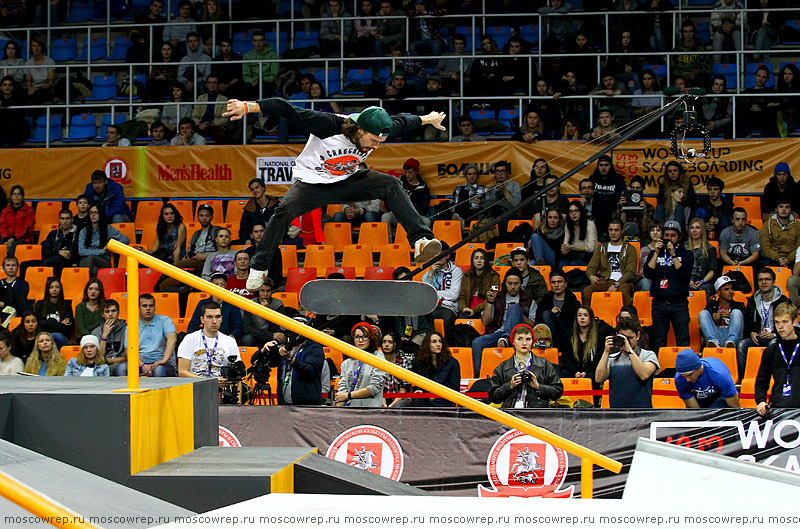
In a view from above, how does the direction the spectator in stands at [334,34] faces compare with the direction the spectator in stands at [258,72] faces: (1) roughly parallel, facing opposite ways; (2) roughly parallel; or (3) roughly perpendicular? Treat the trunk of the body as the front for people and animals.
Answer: roughly parallel

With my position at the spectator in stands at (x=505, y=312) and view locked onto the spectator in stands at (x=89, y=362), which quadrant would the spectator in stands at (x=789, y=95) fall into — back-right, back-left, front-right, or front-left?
back-right

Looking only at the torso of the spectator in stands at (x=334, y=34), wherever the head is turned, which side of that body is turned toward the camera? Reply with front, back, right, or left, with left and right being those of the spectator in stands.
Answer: front

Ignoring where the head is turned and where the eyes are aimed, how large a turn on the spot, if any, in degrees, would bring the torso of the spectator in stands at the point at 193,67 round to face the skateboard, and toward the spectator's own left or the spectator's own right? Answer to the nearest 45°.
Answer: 0° — they already face it

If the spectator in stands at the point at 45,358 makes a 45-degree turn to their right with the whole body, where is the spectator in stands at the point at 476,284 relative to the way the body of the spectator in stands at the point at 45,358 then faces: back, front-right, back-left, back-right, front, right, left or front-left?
back-left

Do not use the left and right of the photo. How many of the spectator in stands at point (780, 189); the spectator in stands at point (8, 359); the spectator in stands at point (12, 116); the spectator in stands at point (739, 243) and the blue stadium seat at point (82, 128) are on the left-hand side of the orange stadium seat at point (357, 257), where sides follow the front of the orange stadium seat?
2

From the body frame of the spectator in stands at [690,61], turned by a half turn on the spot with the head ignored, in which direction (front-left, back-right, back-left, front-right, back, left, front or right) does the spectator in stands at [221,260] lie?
back-left

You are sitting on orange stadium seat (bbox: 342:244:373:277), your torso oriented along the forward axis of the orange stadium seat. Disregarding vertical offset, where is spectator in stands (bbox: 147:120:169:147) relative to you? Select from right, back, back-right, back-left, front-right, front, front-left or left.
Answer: back-right

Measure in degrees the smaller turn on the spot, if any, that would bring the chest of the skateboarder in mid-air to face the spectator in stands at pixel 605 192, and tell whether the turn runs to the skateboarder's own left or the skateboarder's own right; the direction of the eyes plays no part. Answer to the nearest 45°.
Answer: approximately 90° to the skateboarder's own left

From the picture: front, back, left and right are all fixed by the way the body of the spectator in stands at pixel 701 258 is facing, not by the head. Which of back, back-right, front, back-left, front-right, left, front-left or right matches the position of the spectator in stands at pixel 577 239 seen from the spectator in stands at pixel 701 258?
front-right

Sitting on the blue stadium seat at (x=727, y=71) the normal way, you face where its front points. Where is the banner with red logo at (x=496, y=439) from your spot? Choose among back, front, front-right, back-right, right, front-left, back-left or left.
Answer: front

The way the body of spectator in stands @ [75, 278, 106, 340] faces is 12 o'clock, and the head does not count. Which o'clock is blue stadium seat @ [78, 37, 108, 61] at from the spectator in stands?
The blue stadium seat is roughly at 6 o'clock from the spectator in stands.

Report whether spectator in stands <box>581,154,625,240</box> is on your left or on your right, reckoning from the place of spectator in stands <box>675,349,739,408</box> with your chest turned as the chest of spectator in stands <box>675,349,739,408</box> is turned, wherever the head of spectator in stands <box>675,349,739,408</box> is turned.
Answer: on your right

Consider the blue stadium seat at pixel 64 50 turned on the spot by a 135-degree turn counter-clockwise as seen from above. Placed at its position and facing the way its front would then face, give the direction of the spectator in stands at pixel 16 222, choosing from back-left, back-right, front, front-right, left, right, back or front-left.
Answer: back-right

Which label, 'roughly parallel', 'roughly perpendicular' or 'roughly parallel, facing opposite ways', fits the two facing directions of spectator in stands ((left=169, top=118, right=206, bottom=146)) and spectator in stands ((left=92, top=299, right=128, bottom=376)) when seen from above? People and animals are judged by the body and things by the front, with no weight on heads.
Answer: roughly parallel

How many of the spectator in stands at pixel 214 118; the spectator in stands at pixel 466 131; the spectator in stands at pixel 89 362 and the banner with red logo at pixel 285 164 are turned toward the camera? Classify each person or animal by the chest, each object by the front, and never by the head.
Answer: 4

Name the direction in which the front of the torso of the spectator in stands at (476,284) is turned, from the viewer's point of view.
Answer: toward the camera

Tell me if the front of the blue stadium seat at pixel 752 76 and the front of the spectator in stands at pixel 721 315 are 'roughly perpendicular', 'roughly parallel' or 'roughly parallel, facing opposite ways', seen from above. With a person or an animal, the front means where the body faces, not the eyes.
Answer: roughly parallel

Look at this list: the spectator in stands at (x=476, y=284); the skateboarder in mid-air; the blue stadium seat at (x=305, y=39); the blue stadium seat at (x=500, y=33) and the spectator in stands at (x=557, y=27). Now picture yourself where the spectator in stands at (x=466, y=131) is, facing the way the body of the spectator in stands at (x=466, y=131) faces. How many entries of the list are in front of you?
2

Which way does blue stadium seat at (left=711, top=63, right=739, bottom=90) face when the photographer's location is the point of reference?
facing the viewer
